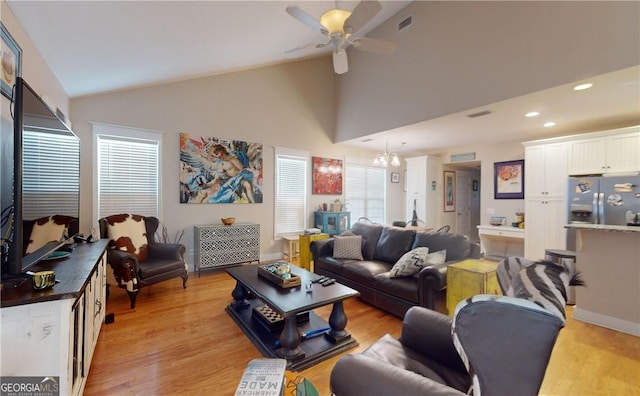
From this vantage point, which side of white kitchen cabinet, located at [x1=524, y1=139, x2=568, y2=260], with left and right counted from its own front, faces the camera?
front

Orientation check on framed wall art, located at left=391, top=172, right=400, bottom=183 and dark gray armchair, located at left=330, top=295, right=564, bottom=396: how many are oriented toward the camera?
1

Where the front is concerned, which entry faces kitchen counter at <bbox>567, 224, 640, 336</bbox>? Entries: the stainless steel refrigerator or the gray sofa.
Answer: the stainless steel refrigerator

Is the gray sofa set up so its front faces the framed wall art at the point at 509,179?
no

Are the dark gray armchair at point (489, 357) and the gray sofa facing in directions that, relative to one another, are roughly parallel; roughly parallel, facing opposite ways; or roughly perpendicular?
roughly perpendicular

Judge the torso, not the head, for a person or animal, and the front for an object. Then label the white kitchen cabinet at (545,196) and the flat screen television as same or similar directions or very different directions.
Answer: very different directions

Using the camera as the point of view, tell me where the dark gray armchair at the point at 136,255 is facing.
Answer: facing the viewer and to the right of the viewer

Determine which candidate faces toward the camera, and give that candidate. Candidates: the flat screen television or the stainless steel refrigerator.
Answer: the stainless steel refrigerator

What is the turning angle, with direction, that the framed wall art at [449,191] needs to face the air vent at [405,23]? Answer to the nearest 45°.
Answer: approximately 45° to its right

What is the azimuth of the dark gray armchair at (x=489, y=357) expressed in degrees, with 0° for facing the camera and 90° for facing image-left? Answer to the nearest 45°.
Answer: approximately 135°

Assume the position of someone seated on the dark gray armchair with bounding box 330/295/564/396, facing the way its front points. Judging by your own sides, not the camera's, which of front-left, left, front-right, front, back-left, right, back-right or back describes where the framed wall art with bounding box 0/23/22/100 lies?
front-left

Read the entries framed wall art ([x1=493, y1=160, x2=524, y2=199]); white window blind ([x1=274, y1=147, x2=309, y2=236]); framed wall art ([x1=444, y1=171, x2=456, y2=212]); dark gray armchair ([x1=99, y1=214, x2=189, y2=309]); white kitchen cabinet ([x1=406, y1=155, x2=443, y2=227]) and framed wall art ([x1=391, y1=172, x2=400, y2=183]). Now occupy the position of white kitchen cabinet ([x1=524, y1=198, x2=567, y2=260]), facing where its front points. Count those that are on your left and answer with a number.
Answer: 0

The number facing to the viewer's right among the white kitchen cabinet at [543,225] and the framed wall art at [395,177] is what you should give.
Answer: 0

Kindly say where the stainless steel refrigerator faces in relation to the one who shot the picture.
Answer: facing the viewer

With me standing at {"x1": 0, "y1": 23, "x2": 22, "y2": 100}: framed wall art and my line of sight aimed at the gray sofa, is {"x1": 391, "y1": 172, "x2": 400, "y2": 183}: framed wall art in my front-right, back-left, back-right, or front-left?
front-left

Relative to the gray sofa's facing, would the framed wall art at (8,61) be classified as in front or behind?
in front

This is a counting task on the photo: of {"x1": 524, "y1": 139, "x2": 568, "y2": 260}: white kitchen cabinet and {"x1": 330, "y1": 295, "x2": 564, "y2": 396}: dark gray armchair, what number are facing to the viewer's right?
0

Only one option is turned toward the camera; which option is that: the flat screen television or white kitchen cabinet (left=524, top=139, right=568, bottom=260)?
the white kitchen cabinet
